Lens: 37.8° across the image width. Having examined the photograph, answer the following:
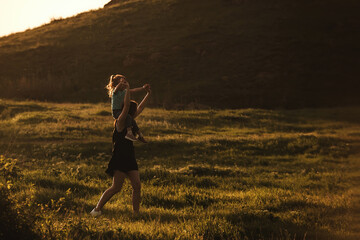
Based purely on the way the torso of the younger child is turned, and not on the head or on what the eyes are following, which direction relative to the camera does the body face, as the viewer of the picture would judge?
to the viewer's right
